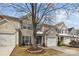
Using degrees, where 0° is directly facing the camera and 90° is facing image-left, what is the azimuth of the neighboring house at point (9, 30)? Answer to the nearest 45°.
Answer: approximately 0°
